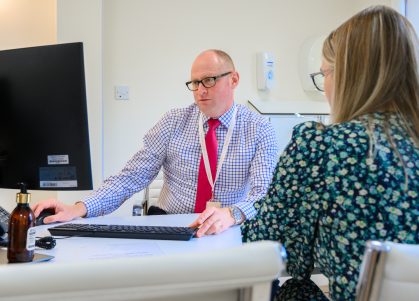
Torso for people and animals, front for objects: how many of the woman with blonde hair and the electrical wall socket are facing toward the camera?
1

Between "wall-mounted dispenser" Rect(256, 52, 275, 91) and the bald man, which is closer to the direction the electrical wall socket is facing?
the bald man

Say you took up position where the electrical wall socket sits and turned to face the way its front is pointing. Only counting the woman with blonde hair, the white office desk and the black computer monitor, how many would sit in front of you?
3

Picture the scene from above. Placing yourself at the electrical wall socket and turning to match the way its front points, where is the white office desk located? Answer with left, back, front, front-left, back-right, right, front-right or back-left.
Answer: front

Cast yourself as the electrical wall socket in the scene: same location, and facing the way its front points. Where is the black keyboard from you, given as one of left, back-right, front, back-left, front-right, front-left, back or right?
front

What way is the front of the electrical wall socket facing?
toward the camera

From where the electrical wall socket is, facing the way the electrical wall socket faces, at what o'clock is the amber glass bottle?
The amber glass bottle is roughly at 12 o'clock from the electrical wall socket.

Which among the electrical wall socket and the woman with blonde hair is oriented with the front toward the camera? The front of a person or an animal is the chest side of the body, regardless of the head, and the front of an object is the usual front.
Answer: the electrical wall socket

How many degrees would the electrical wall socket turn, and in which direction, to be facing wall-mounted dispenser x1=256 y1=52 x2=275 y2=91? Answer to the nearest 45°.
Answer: approximately 90° to its left

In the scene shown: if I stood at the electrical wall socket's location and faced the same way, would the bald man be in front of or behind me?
in front

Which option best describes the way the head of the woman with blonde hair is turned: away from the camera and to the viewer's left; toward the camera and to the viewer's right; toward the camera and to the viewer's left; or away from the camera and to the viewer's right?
away from the camera and to the viewer's left

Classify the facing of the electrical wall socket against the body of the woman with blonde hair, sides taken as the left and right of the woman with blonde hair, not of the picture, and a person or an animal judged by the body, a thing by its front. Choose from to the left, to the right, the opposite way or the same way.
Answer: the opposite way

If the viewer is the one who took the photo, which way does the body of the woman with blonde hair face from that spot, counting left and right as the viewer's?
facing away from the viewer and to the left of the viewer

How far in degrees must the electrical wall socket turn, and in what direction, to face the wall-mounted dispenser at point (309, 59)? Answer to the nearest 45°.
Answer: approximately 90° to its left
